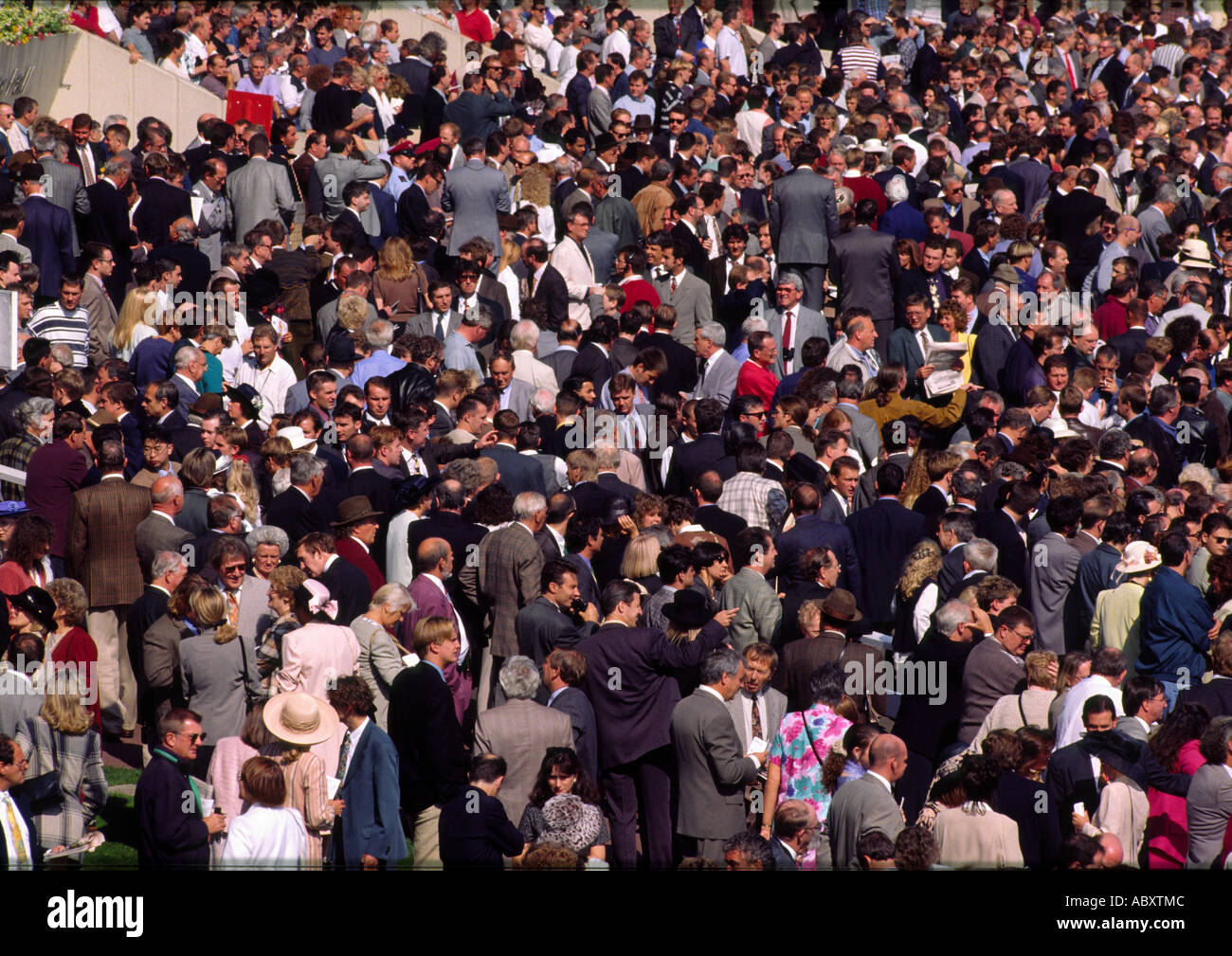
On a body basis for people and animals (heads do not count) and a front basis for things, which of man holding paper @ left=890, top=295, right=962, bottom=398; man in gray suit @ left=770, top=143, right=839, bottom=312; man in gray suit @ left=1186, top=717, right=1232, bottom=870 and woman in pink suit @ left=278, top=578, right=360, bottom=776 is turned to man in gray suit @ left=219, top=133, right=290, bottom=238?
the woman in pink suit

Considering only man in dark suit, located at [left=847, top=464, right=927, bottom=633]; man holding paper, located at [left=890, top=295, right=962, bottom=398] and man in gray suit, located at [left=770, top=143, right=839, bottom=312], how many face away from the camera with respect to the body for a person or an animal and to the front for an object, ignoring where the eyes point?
2

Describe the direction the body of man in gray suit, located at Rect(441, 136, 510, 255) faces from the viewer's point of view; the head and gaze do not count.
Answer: away from the camera

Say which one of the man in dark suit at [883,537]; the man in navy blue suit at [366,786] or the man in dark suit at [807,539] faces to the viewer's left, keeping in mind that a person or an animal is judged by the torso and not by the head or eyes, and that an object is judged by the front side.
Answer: the man in navy blue suit

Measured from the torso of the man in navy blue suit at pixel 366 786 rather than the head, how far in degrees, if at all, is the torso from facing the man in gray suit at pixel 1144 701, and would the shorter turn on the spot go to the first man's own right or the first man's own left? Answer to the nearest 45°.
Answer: approximately 180°

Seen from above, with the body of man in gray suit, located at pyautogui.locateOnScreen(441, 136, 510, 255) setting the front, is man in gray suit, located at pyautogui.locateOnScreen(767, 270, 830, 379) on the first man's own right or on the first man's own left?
on the first man's own right

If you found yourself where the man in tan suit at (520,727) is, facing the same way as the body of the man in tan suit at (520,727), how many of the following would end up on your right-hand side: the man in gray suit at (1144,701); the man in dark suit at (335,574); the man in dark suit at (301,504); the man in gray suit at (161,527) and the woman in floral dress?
2

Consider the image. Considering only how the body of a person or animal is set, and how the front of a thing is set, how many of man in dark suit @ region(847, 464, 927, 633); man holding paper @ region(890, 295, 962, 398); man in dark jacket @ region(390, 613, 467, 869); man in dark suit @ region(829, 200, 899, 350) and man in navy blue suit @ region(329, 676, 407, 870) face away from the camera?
2

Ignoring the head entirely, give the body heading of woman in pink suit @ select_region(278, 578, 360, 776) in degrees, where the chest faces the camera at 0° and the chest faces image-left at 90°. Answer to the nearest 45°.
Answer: approximately 180°

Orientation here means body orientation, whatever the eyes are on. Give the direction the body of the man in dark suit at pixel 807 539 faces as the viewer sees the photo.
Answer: away from the camera
